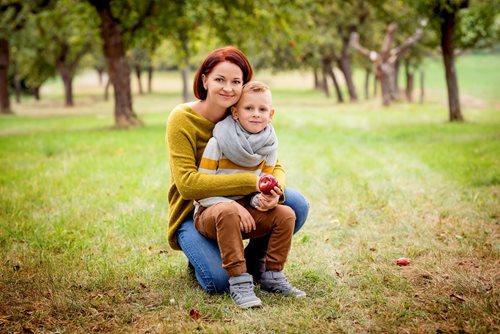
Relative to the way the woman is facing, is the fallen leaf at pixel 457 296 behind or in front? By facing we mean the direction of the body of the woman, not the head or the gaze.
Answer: in front

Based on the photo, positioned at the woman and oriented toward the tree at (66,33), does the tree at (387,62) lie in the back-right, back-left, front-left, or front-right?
front-right

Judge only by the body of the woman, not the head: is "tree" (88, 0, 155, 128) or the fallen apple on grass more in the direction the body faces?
the fallen apple on grass

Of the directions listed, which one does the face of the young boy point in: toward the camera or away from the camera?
toward the camera

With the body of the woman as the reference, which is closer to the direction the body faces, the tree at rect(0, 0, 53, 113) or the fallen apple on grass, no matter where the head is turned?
the fallen apple on grass

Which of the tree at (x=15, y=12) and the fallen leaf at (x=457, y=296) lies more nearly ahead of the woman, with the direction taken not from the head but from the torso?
the fallen leaf

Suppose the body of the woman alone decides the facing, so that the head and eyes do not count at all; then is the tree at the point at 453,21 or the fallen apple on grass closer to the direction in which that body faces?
the fallen apple on grass

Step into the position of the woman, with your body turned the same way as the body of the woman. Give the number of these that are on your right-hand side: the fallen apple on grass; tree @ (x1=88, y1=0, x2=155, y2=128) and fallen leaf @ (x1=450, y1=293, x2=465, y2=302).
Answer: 0

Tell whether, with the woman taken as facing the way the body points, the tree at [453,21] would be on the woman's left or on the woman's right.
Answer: on the woman's left

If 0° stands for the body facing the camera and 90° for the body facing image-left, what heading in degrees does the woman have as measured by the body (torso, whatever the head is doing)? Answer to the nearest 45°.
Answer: approximately 315°

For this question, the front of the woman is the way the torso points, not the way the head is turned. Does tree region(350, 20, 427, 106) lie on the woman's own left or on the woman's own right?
on the woman's own left

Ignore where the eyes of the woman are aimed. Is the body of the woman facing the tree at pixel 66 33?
no

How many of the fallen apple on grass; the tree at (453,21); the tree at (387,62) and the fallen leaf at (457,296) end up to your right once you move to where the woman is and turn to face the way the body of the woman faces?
0

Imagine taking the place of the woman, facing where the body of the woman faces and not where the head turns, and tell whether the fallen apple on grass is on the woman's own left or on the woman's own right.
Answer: on the woman's own left

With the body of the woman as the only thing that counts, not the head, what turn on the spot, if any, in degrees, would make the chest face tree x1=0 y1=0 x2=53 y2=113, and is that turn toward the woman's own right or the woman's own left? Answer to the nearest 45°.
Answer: approximately 180°

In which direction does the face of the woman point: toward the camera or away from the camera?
toward the camera
